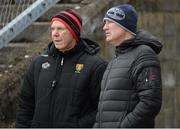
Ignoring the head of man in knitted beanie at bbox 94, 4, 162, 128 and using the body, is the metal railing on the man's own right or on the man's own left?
on the man's own right

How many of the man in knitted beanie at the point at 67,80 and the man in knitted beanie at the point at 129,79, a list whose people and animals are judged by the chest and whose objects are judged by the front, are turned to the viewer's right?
0

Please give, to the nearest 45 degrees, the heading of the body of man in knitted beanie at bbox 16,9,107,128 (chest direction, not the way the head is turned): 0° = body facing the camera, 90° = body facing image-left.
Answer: approximately 45°

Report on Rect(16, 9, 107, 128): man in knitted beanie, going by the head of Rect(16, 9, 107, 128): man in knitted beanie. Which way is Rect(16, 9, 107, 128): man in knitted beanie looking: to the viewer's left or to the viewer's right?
to the viewer's left

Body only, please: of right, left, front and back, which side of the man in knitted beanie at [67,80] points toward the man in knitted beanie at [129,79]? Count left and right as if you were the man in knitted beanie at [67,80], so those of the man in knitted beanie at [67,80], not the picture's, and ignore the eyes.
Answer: left

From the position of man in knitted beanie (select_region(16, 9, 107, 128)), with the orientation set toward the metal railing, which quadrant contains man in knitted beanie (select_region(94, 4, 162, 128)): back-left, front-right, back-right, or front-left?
back-right

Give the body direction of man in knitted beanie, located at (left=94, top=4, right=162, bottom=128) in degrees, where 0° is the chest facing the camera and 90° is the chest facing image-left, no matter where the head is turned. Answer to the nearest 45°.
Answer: approximately 45°

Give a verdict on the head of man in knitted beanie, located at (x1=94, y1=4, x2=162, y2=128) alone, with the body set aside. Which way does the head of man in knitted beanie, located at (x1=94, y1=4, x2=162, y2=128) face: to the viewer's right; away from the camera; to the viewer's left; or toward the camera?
to the viewer's left

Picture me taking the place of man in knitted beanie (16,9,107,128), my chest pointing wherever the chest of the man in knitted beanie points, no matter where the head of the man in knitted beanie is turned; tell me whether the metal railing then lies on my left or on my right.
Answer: on my right
